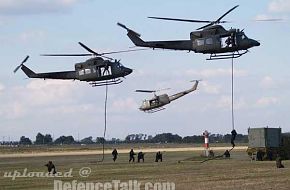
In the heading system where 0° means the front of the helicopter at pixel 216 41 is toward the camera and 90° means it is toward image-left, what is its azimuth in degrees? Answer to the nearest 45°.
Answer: approximately 270°
